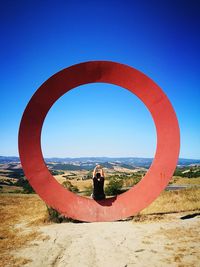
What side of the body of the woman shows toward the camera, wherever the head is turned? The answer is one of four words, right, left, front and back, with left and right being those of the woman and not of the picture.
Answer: back

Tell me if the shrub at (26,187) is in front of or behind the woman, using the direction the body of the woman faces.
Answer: in front
